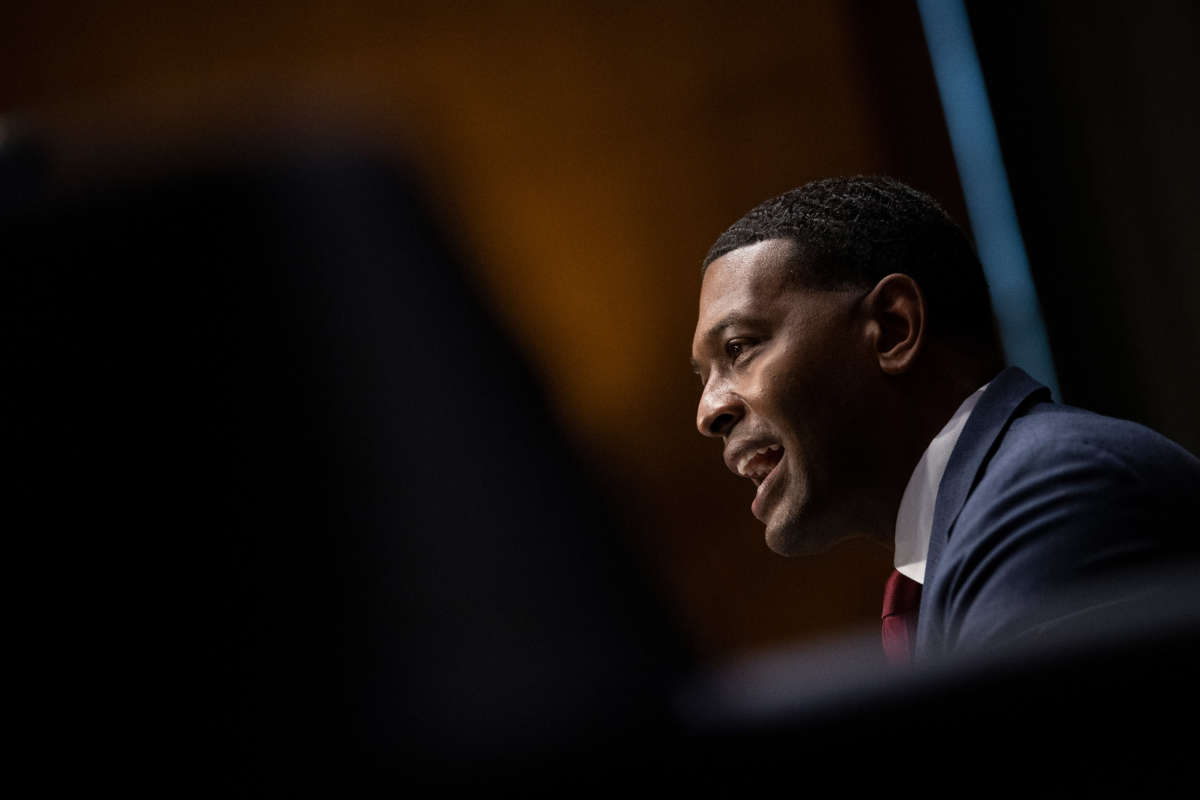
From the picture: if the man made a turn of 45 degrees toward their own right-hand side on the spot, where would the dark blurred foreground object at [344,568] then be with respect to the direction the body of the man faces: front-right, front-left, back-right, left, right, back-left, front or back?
back-left

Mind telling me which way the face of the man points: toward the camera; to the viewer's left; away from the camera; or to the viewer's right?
to the viewer's left

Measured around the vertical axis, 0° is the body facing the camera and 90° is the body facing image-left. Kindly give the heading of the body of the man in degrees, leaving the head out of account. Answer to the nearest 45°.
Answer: approximately 90°

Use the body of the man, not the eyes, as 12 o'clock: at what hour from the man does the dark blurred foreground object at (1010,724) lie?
The dark blurred foreground object is roughly at 9 o'clock from the man.
